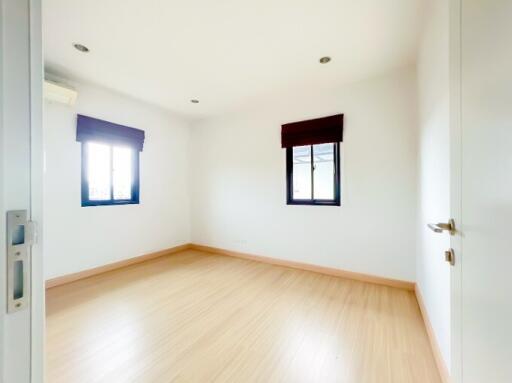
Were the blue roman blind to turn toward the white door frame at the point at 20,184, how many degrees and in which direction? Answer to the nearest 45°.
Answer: approximately 45° to its right

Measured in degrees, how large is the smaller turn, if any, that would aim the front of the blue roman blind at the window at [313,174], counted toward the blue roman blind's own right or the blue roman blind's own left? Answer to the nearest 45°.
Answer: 0° — it already faces it

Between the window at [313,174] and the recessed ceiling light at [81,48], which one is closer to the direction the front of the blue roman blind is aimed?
the window

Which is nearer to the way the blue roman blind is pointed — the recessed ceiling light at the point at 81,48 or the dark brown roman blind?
the dark brown roman blind

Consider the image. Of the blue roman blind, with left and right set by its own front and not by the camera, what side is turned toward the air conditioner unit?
right

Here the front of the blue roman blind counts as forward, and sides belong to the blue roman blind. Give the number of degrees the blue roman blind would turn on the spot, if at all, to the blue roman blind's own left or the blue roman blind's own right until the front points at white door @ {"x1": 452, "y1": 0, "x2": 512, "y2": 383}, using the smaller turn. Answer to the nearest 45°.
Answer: approximately 45° to the blue roman blind's own right

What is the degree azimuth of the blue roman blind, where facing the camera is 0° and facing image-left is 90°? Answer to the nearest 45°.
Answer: approximately 315°

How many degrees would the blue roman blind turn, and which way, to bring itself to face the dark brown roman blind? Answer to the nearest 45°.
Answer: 0° — it already faces it

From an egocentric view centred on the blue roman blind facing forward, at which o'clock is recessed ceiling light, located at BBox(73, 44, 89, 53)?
The recessed ceiling light is roughly at 2 o'clock from the blue roman blind.

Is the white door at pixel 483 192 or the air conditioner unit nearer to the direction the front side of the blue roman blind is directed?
the white door
